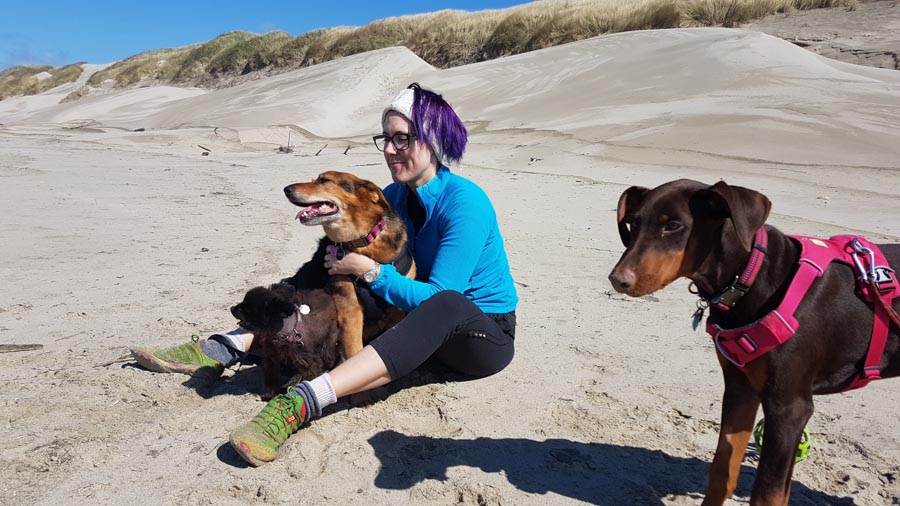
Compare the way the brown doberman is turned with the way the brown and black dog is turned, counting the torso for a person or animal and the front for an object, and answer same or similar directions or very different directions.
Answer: same or similar directions

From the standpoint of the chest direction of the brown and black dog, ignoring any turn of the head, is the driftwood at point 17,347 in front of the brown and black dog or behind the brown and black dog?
in front

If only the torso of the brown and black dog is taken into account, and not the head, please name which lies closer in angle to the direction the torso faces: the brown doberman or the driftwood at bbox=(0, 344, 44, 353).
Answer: the driftwood

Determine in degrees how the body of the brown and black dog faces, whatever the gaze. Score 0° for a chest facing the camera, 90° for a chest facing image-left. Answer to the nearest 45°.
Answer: approximately 90°

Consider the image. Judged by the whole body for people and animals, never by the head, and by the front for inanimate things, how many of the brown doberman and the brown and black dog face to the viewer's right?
0

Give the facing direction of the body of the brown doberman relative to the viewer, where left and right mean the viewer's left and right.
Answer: facing the viewer and to the left of the viewer

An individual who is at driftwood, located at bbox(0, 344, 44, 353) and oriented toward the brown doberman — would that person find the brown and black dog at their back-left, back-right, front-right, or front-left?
front-left

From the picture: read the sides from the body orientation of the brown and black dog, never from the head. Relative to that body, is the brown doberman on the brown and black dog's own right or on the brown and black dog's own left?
on the brown and black dog's own left

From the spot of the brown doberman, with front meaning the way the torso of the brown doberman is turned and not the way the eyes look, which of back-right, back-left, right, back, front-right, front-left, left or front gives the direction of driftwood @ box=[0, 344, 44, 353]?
front-right
